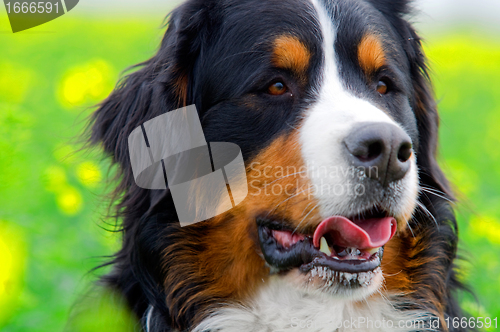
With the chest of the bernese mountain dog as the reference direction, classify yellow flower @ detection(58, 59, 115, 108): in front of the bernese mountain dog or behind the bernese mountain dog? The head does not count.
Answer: behind

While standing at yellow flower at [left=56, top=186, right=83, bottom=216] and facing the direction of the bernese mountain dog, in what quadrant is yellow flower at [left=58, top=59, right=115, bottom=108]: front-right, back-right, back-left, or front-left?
back-left

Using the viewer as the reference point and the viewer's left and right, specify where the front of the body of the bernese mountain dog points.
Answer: facing the viewer and to the right of the viewer

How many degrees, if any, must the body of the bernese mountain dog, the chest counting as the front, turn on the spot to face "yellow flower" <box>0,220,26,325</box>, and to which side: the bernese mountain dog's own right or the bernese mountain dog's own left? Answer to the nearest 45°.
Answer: approximately 90° to the bernese mountain dog's own right

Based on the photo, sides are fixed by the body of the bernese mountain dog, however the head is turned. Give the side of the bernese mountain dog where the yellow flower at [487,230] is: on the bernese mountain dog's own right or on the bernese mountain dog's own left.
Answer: on the bernese mountain dog's own left

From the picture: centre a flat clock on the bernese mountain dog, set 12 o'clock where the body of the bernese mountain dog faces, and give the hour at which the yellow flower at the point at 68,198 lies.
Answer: The yellow flower is roughly at 5 o'clock from the bernese mountain dog.

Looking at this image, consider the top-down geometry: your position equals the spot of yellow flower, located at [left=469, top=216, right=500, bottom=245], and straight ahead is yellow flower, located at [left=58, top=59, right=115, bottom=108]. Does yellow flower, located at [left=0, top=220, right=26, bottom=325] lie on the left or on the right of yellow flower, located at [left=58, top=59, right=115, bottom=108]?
left
